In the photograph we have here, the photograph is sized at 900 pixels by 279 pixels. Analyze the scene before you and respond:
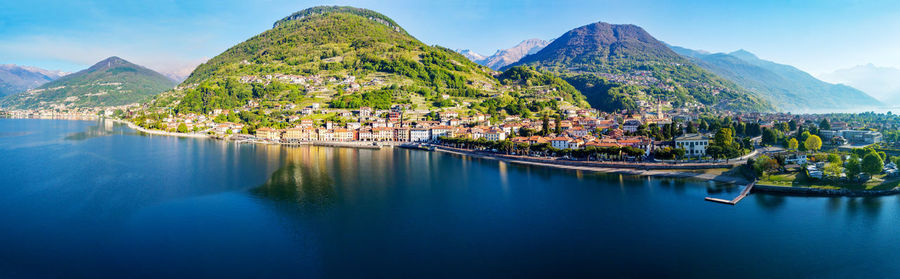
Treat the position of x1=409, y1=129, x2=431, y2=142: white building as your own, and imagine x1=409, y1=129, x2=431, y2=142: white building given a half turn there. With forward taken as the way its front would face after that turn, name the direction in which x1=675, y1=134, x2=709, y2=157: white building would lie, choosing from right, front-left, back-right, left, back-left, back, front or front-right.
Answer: back-right

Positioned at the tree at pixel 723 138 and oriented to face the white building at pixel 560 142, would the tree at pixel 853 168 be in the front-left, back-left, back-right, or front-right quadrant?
back-left

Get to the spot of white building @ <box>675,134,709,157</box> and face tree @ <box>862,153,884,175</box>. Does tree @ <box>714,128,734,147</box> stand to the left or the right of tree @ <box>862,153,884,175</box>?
left

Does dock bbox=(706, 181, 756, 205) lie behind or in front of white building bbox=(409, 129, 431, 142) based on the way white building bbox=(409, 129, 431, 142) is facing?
in front

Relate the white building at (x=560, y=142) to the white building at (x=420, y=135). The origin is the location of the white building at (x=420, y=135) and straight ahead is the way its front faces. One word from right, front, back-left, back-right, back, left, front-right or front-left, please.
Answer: front-left

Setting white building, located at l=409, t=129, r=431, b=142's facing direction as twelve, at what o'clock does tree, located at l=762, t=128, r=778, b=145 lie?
The tree is roughly at 10 o'clock from the white building.

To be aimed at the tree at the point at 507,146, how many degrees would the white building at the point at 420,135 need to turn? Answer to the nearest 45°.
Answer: approximately 45° to its left

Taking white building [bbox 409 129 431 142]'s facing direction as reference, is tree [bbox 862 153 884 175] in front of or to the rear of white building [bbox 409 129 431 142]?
in front

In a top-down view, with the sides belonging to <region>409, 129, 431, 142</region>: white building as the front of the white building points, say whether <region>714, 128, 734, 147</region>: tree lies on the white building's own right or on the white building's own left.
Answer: on the white building's own left

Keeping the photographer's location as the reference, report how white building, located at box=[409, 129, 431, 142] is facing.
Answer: facing the viewer

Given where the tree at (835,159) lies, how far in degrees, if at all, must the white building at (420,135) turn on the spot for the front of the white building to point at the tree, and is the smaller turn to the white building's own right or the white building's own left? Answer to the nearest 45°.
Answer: approximately 45° to the white building's own left

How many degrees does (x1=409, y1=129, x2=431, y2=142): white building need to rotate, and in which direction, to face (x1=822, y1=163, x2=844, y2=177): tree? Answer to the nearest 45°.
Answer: approximately 45° to its left
